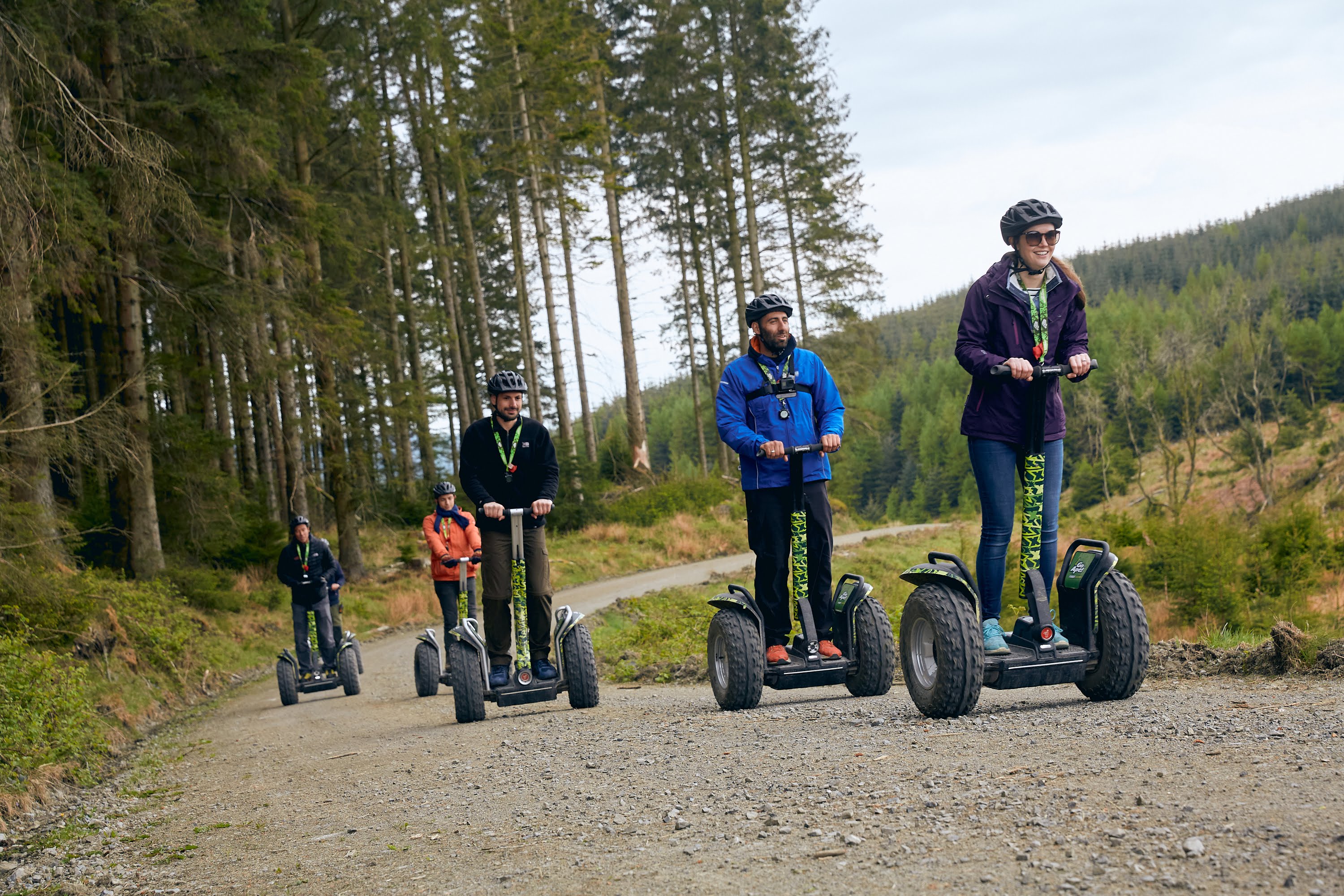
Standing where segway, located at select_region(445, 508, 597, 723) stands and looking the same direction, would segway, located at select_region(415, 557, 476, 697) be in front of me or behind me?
behind

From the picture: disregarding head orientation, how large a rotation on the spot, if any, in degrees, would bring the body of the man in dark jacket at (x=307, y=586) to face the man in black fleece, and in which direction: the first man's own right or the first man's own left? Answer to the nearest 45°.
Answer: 0° — they already face them

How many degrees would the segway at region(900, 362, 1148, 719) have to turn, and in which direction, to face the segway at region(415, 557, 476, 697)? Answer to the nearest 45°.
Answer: approximately 180°

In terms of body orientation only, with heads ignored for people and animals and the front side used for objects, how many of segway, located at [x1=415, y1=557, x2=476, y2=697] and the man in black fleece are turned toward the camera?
2

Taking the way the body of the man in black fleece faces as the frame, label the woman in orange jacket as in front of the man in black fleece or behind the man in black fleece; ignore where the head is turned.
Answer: behind

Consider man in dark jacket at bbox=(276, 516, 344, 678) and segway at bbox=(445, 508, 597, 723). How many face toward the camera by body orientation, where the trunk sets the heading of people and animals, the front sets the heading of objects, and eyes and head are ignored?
2

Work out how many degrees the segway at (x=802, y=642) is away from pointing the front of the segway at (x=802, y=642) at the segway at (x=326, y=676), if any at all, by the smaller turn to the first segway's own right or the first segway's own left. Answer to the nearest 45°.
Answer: approximately 180°
